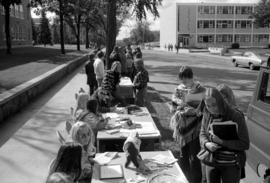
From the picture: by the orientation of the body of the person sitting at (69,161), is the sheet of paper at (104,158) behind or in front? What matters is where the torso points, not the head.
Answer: in front

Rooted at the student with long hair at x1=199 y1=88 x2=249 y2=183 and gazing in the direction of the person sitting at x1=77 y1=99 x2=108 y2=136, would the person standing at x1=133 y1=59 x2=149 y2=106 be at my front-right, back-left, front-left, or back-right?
front-right

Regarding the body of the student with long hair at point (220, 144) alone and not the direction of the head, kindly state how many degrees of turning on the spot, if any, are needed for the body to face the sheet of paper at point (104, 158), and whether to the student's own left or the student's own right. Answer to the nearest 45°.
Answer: approximately 45° to the student's own right

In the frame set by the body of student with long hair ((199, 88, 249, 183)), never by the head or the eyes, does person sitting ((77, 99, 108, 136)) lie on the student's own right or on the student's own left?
on the student's own right

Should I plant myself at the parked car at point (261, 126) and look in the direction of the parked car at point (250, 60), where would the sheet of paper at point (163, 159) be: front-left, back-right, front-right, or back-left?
back-left

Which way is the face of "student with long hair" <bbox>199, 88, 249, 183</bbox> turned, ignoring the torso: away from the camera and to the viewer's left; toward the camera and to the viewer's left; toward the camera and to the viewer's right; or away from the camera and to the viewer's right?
toward the camera and to the viewer's left

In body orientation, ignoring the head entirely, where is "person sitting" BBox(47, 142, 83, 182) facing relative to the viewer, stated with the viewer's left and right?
facing away from the viewer and to the right of the viewer

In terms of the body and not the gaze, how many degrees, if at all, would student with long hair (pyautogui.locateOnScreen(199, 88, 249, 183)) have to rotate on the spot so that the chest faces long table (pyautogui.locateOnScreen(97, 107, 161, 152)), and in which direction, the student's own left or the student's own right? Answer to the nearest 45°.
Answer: approximately 90° to the student's own right

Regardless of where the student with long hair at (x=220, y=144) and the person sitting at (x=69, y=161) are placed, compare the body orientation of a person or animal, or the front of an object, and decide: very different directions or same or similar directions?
very different directions

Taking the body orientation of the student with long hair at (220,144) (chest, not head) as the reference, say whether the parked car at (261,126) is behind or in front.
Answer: behind

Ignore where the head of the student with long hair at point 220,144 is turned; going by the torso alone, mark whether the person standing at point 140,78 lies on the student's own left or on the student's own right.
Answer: on the student's own right

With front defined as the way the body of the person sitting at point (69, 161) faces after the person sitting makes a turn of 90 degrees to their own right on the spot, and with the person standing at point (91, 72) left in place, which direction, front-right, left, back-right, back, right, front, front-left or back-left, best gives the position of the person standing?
back-left
